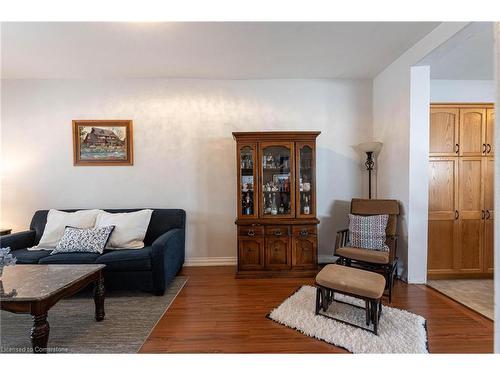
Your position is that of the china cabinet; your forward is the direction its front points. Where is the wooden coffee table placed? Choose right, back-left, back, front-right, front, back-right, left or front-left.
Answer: front-right

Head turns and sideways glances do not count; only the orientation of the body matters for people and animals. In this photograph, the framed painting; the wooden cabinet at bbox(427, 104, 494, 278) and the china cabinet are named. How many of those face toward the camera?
3

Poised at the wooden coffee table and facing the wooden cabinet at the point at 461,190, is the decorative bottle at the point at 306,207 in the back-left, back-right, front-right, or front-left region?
front-left

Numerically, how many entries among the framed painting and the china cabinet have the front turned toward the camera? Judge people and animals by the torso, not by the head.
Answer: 2

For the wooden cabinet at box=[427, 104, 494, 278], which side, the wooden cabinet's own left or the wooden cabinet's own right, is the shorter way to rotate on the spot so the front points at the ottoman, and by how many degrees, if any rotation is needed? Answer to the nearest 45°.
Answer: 0° — it already faces it

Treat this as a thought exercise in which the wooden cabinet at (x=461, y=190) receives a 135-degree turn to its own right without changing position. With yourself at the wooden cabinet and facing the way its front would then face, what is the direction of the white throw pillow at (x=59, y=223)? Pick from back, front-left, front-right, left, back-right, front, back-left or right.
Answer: left

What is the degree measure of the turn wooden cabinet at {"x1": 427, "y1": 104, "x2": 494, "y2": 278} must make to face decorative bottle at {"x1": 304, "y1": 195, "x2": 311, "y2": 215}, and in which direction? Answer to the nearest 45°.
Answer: approximately 45° to its right

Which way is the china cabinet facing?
toward the camera

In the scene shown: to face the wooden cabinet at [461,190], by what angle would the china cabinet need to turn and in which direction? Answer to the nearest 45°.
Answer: approximately 90° to its left

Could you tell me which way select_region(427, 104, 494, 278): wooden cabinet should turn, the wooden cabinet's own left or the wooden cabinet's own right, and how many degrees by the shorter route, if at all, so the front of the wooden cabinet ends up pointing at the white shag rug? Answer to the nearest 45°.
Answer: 0° — it already faces it

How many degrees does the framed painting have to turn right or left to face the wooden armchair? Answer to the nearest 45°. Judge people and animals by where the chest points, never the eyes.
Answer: approximately 45° to its left

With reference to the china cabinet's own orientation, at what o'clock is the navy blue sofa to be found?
The navy blue sofa is roughly at 2 o'clock from the china cabinet.

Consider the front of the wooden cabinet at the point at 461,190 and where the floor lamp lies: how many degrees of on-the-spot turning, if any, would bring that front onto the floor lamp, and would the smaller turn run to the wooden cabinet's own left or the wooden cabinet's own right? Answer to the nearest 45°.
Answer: approximately 90° to the wooden cabinet's own right

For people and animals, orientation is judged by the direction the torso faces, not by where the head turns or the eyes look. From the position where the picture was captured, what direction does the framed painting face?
facing the viewer

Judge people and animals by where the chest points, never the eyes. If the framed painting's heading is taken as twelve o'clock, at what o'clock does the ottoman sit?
The ottoman is roughly at 11 o'clock from the framed painting.

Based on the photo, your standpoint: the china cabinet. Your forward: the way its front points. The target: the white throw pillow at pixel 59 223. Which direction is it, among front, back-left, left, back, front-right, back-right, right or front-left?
right

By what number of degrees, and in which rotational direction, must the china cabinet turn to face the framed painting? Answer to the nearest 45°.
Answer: approximately 90° to its right
